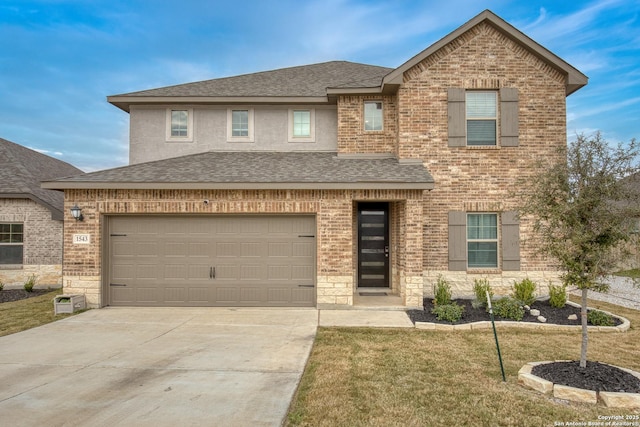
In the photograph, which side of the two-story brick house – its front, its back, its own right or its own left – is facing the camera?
front

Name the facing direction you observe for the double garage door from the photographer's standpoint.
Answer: facing the viewer

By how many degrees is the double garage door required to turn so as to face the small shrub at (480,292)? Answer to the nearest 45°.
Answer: approximately 90° to its left

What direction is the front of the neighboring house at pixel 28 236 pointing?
toward the camera

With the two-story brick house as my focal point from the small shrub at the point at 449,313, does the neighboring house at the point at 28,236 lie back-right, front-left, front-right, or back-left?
front-left

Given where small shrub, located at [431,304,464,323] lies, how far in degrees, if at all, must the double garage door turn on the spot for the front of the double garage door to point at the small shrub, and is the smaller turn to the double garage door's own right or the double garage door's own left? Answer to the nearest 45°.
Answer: approximately 45° to the double garage door's own left

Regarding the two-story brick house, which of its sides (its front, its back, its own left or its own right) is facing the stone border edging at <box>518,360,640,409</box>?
front

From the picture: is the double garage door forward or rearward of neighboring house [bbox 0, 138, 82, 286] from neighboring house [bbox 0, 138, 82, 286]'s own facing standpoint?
forward

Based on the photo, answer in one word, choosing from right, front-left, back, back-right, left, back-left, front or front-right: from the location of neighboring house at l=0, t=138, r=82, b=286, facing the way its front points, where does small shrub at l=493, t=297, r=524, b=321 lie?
front-left

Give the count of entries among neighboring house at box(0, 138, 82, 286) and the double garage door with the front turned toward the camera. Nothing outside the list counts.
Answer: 2

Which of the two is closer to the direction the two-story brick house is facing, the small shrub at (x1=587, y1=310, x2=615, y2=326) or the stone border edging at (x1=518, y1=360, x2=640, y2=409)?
the stone border edging

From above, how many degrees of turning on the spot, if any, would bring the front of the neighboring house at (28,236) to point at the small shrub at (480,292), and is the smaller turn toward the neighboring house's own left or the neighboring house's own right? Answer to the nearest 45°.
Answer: approximately 45° to the neighboring house's own left
